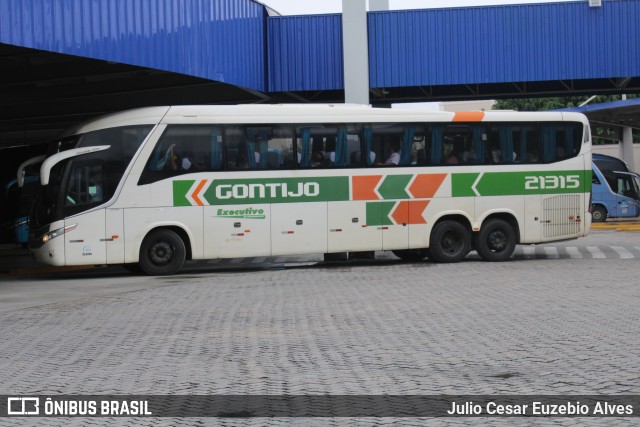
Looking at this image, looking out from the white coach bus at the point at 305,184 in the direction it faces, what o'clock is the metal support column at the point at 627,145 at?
The metal support column is roughly at 4 o'clock from the white coach bus.

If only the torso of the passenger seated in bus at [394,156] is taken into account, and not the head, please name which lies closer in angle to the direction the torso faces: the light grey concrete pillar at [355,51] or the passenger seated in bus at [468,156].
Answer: the light grey concrete pillar

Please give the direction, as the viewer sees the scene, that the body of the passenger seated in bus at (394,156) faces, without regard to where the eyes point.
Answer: to the viewer's left

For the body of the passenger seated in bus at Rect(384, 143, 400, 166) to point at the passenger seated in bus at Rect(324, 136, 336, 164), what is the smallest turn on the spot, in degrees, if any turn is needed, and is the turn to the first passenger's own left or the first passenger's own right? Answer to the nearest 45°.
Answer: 0° — they already face them

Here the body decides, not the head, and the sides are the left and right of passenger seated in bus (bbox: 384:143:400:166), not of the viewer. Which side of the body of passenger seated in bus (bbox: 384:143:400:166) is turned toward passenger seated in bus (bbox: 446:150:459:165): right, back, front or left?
back

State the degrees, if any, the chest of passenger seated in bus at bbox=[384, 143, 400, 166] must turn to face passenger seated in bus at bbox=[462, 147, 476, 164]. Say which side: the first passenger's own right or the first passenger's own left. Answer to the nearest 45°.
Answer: approximately 180°

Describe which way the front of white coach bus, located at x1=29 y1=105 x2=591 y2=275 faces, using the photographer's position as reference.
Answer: facing to the left of the viewer

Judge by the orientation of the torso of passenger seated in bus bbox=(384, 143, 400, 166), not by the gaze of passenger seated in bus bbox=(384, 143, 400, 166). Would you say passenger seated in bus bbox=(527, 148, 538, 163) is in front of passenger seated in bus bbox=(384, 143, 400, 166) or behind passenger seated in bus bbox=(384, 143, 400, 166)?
behind

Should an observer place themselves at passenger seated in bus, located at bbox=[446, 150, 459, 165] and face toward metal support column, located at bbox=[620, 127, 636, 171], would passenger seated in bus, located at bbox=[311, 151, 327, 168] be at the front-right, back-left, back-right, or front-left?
back-left
